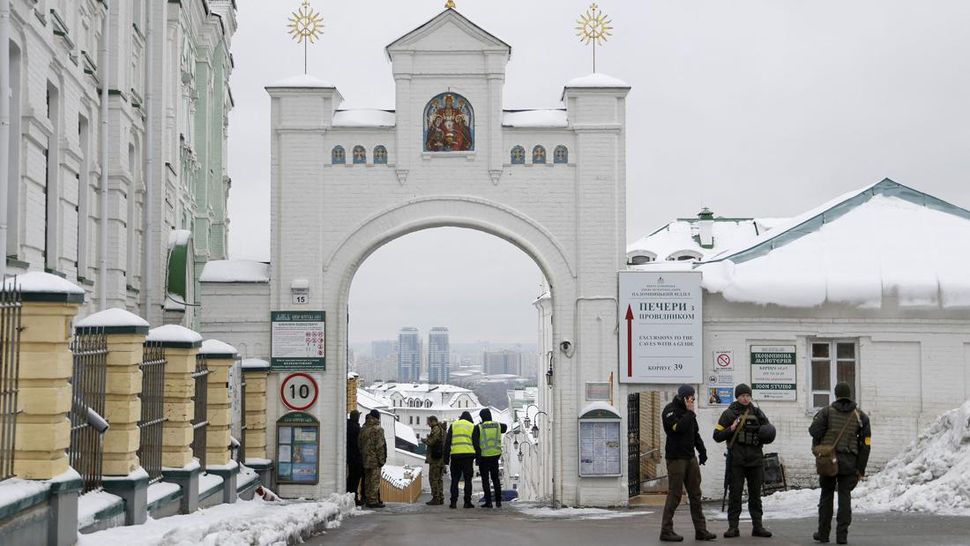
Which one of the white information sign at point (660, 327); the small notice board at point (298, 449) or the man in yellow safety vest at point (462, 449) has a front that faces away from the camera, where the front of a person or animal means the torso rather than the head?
the man in yellow safety vest

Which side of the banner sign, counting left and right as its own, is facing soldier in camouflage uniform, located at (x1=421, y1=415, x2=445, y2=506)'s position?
right

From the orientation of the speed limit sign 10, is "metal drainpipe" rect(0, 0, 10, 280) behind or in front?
in front

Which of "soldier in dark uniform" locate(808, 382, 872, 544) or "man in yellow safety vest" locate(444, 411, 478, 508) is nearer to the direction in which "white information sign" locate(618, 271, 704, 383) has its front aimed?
the soldier in dark uniform

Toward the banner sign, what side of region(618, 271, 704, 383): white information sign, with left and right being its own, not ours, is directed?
left
